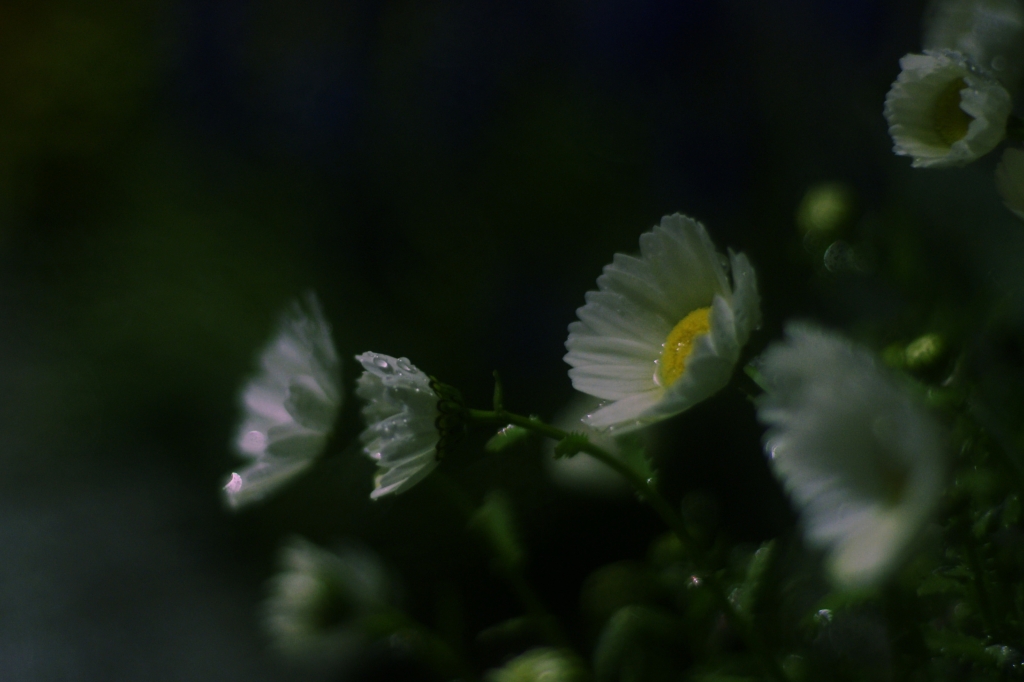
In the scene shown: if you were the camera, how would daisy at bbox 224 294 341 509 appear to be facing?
facing to the left of the viewer
